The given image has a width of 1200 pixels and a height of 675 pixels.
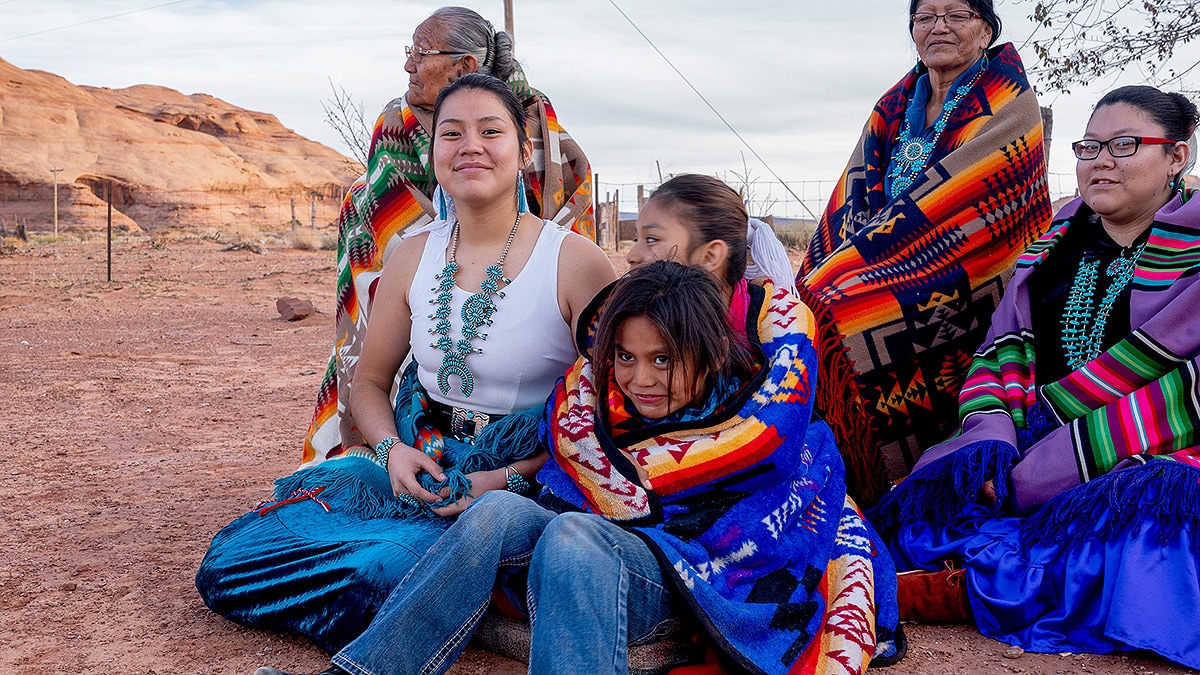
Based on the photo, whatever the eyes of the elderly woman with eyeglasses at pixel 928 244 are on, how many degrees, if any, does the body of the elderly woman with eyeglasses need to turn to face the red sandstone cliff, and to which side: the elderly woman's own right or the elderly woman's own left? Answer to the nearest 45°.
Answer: approximately 90° to the elderly woman's own right

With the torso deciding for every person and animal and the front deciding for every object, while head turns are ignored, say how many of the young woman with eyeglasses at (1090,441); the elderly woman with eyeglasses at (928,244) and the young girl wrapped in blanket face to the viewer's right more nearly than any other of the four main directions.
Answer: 0

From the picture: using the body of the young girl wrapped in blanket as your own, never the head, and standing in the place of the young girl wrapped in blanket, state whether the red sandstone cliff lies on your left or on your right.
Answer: on your right

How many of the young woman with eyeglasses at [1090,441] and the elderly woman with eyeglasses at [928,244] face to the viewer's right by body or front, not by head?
0

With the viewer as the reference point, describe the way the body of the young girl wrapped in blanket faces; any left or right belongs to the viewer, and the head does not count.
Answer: facing the viewer and to the left of the viewer

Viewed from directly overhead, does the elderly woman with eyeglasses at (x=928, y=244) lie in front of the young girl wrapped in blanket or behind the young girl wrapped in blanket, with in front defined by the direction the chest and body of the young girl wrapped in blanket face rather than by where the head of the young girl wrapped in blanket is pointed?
behind

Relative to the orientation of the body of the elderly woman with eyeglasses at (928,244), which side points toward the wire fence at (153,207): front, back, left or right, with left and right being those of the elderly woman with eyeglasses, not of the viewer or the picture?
right

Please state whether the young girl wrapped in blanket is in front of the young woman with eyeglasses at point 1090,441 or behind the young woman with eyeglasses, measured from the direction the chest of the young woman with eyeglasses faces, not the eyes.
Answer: in front

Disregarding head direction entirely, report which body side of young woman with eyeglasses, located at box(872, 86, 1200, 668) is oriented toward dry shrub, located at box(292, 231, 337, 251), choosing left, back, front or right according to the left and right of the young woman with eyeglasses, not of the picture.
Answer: right

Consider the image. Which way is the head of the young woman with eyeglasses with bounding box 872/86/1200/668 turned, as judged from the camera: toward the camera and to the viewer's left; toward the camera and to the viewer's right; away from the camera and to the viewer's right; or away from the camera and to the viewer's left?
toward the camera and to the viewer's left
